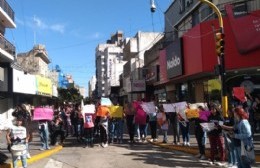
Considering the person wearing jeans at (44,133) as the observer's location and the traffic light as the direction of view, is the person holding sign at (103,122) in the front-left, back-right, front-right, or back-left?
front-left

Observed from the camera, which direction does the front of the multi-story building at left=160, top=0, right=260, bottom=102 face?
facing the viewer and to the left of the viewer

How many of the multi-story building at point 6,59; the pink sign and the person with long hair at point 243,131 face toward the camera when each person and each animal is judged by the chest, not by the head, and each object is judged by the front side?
1

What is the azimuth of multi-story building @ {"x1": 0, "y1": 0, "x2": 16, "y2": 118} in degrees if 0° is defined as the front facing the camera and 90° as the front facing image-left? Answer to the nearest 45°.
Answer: approximately 270°

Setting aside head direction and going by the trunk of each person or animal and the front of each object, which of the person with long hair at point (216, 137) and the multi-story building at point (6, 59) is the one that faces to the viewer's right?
the multi-story building

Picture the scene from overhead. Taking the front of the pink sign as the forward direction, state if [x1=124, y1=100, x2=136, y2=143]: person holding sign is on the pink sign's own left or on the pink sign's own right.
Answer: on the pink sign's own left

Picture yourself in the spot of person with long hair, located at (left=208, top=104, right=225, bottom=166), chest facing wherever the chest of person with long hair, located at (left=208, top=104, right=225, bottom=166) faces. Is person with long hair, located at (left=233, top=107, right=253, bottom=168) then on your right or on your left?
on your left

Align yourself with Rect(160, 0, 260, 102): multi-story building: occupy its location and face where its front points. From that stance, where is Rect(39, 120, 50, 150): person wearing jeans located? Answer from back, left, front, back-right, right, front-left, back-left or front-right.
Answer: front

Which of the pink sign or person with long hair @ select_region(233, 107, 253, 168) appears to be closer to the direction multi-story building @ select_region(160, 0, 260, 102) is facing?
the pink sign

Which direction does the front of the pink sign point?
toward the camera

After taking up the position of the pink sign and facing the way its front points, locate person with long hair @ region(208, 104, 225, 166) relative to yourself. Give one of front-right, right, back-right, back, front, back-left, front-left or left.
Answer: front-left

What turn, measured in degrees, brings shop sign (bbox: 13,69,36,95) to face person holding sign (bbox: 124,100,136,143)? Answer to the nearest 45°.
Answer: approximately 45° to its right

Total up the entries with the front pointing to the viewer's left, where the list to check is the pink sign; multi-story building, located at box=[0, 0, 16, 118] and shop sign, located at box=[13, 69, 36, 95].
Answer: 0

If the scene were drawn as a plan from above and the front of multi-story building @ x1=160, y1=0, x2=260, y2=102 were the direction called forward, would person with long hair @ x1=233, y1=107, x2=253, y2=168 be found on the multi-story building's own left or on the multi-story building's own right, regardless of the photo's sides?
on the multi-story building's own left

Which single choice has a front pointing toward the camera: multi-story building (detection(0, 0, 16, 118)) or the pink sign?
the pink sign

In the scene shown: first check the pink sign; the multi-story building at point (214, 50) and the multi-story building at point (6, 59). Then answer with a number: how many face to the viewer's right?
1
